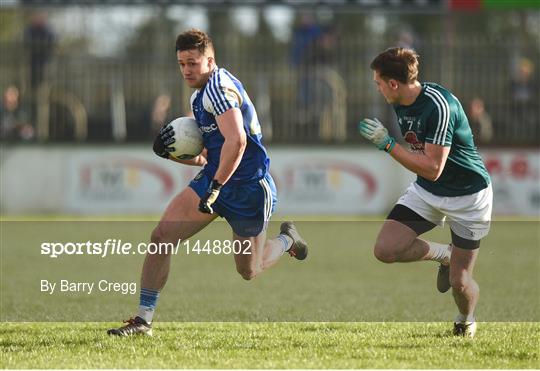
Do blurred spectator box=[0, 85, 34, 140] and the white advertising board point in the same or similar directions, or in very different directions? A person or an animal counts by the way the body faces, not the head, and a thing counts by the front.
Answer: same or similar directions

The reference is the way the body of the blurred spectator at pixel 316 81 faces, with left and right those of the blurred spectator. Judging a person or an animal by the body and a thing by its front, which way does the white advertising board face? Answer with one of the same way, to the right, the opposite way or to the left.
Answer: the same way

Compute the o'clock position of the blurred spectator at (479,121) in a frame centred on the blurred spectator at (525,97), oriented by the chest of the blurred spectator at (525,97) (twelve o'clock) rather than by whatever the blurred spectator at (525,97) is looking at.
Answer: the blurred spectator at (479,121) is roughly at 2 o'clock from the blurred spectator at (525,97).

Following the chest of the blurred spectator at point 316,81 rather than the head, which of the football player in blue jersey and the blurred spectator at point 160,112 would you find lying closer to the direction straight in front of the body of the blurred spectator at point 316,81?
the football player in blue jersey

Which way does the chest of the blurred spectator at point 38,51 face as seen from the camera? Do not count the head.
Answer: toward the camera

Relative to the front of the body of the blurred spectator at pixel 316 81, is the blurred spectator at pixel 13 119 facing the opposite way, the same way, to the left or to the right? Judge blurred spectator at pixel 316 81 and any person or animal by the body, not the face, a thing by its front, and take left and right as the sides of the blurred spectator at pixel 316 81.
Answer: the same way

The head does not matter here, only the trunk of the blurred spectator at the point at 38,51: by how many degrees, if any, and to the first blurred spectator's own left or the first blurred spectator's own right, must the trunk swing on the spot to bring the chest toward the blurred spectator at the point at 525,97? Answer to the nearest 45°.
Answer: approximately 90° to the first blurred spectator's own left

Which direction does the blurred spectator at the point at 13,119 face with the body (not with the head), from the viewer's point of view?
toward the camera

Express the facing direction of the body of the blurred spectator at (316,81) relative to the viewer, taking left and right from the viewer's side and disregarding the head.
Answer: facing the viewer

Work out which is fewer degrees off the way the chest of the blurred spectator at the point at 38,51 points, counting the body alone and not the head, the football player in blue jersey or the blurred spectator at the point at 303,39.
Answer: the football player in blue jersey

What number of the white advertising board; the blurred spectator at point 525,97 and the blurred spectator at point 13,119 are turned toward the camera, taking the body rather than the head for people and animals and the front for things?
3

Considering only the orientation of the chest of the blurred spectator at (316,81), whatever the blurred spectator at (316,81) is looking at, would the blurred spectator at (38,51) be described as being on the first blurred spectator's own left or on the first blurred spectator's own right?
on the first blurred spectator's own right

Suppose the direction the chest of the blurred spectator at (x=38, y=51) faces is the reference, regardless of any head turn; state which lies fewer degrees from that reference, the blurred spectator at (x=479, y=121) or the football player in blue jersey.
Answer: the football player in blue jersey

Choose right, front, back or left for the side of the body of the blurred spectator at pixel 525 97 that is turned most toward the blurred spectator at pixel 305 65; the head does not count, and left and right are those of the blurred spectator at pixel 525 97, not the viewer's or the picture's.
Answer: right

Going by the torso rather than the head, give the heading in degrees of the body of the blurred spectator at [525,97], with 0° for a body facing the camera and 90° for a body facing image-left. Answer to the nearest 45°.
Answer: approximately 0°

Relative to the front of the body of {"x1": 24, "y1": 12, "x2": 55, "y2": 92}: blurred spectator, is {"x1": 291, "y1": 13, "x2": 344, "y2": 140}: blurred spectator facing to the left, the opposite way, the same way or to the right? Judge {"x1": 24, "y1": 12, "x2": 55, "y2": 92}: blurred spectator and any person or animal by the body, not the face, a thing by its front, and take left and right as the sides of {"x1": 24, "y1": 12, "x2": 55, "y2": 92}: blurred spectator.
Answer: the same way
